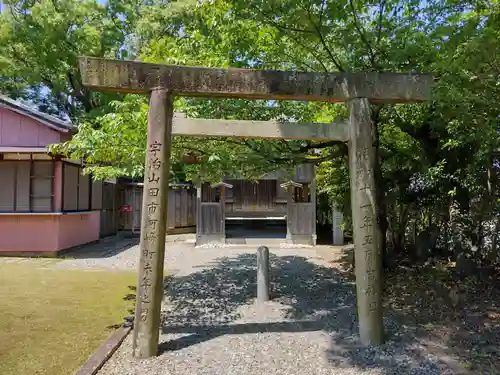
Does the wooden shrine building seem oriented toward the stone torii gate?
yes

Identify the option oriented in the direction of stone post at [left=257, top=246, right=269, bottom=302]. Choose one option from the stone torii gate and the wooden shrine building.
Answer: the wooden shrine building

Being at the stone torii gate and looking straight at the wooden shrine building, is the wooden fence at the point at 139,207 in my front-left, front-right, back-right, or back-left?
front-left

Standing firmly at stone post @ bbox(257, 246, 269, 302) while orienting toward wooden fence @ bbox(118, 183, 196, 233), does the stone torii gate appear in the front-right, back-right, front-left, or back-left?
back-left

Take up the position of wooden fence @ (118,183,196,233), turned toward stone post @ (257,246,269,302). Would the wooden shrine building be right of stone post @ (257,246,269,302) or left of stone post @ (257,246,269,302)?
left

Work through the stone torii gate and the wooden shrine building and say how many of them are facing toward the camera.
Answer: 2

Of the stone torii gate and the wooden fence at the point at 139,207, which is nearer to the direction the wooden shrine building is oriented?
the stone torii gate

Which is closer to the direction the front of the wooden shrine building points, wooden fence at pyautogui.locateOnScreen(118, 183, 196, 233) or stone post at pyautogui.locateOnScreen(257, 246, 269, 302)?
the stone post

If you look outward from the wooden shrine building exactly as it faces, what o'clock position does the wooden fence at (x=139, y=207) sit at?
The wooden fence is roughly at 4 o'clock from the wooden shrine building.

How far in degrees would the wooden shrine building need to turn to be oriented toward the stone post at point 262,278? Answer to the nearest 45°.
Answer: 0° — it already faces it

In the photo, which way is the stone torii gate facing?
toward the camera

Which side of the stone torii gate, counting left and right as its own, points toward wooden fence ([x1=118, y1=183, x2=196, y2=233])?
back

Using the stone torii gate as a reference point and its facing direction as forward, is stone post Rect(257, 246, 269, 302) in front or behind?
behind

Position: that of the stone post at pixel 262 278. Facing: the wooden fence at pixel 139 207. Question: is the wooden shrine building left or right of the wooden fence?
right
